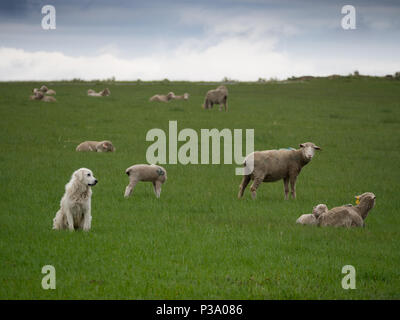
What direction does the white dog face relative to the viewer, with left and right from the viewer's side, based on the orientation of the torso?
facing the viewer and to the right of the viewer

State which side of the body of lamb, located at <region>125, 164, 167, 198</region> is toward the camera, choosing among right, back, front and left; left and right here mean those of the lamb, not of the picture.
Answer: right

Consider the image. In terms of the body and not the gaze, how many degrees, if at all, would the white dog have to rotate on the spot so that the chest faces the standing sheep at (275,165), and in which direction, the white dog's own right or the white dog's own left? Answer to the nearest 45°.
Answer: approximately 90° to the white dog's own left

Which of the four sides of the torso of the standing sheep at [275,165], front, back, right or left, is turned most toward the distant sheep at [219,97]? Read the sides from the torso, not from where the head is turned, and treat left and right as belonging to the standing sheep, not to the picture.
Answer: left

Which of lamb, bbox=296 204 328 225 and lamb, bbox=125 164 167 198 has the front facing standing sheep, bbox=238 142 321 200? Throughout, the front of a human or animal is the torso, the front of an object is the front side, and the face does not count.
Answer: lamb, bbox=125 164 167 198

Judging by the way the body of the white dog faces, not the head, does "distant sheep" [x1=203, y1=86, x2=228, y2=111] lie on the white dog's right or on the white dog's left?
on the white dog's left

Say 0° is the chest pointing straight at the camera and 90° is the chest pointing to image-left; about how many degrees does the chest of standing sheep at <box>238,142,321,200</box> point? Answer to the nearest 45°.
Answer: approximately 270°

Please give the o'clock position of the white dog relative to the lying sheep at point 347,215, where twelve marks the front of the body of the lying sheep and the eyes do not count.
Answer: The white dog is roughly at 5 o'clock from the lying sheep.

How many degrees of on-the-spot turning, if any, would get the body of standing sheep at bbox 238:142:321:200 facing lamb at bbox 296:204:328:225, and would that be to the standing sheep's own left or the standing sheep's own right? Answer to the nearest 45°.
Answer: approximately 90° to the standing sheep's own right
